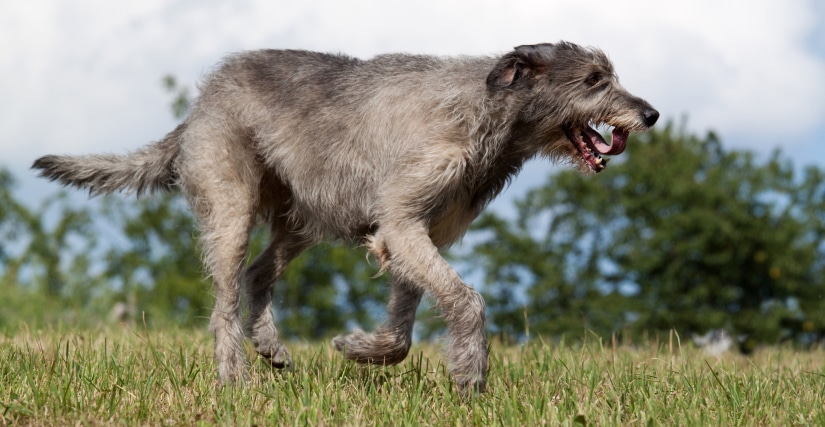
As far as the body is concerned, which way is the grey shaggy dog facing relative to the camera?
to the viewer's right
